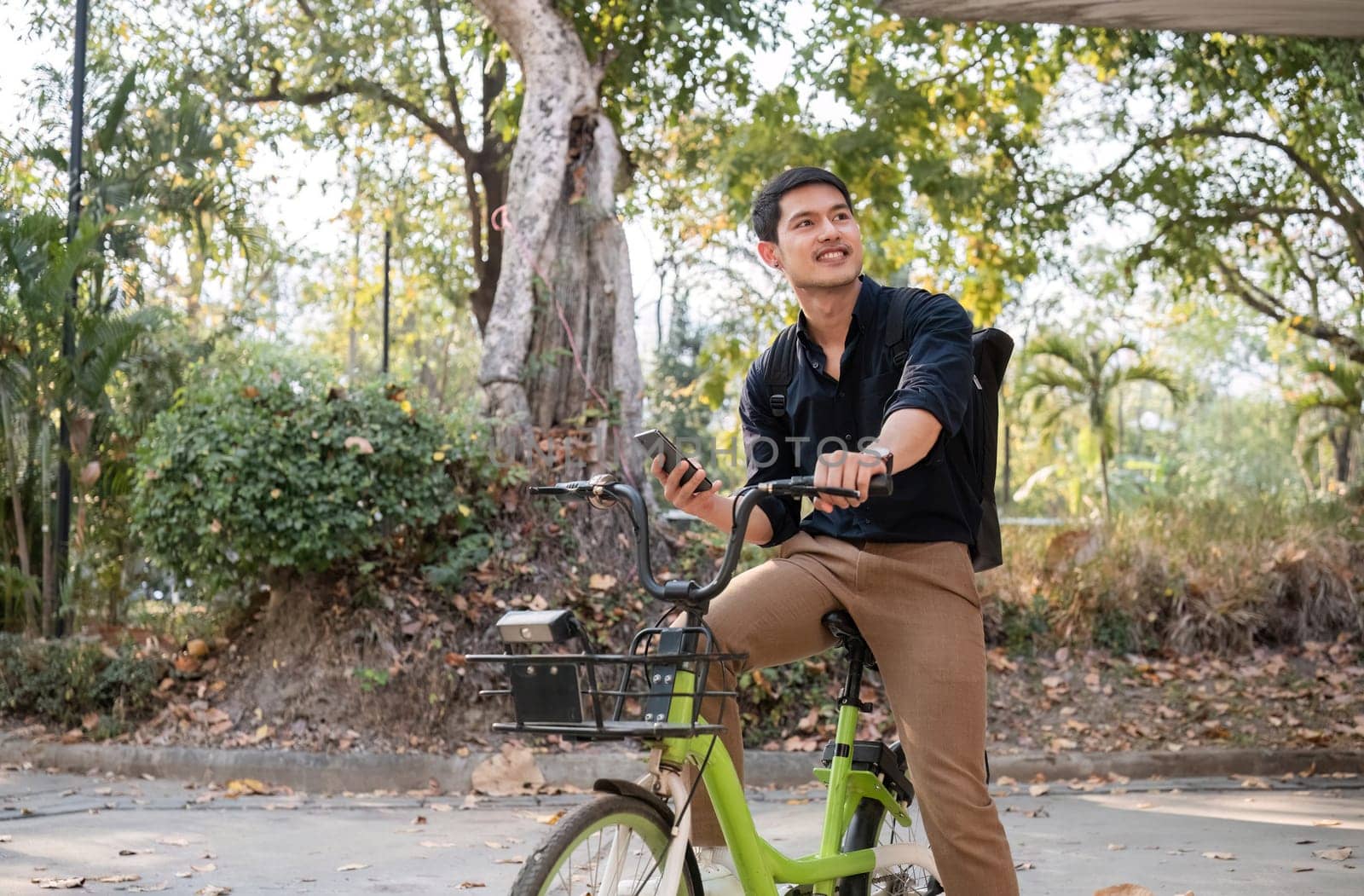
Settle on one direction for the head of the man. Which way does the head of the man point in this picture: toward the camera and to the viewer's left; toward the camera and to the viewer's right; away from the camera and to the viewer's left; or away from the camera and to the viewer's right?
toward the camera and to the viewer's right

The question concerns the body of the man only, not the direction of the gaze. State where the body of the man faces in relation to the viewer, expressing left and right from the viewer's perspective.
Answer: facing the viewer and to the left of the viewer

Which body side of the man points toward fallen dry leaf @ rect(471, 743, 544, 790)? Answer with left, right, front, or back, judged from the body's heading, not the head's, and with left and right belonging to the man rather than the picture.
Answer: right

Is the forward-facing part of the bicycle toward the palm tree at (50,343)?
no

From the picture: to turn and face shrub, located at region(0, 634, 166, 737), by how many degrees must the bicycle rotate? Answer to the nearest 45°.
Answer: approximately 90° to its right

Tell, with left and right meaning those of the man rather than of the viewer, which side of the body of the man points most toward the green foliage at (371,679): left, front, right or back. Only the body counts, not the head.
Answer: right

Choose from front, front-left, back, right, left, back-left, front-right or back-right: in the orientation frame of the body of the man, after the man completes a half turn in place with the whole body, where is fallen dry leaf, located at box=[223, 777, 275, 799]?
left

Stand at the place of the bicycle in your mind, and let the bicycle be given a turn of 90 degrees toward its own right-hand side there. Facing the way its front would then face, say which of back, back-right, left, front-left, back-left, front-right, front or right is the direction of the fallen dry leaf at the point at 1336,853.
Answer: right

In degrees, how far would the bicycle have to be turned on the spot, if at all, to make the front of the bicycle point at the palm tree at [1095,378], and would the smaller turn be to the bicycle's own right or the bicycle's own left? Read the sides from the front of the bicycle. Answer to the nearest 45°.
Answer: approximately 135° to the bicycle's own right

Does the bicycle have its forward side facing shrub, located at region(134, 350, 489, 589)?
no

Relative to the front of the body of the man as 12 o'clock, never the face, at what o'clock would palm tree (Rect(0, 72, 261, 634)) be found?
The palm tree is roughly at 3 o'clock from the man.

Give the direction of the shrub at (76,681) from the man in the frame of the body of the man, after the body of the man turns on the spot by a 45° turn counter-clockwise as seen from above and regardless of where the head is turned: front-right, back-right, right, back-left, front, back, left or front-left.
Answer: back-right
